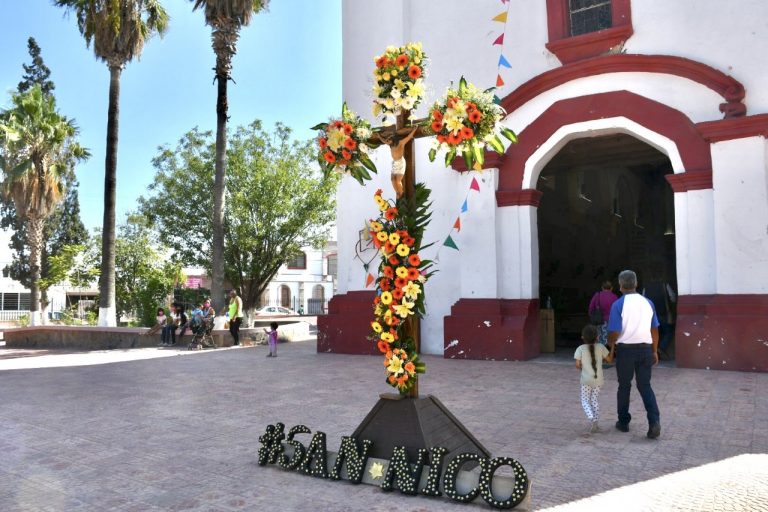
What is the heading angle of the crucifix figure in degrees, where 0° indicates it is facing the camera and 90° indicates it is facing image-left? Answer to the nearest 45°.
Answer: approximately 45°

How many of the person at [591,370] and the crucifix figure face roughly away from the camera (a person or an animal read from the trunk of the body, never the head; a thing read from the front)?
1

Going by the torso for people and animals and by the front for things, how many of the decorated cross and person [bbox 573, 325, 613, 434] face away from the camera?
1

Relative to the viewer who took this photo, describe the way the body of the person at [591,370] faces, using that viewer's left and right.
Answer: facing away from the viewer

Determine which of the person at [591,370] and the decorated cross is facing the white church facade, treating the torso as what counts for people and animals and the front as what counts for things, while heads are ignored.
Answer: the person

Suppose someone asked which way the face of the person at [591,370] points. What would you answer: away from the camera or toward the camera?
away from the camera

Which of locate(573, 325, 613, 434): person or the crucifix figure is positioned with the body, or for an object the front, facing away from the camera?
the person

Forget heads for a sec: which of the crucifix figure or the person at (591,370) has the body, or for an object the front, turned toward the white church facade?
the person
